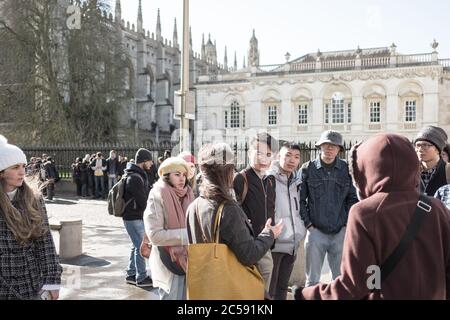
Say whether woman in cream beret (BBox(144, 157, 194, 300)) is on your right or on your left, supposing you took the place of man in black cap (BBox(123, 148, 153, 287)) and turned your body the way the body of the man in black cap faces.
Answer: on your right

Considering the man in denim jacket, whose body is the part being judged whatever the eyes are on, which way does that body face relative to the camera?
toward the camera

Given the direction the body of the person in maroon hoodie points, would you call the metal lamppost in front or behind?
in front

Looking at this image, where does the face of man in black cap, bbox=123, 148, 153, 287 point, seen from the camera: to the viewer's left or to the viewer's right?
to the viewer's right

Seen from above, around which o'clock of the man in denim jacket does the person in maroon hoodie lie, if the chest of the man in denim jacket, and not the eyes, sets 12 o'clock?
The person in maroon hoodie is roughly at 12 o'clock from the man in denim jacket.

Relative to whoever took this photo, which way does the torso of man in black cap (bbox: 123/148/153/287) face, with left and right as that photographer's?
facing to the right of the viewer

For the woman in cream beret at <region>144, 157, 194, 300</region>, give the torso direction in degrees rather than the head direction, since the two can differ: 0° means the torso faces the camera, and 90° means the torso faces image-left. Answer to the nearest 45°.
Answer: approximately 315°

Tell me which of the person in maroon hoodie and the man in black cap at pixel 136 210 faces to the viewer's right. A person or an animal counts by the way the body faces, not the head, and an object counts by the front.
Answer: the man in black cap

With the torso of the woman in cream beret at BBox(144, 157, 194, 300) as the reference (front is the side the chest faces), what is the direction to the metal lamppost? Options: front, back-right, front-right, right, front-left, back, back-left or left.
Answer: back-left

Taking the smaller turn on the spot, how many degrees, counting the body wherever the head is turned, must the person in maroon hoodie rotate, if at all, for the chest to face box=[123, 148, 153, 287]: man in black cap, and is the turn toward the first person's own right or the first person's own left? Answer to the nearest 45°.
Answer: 0° — they already face them

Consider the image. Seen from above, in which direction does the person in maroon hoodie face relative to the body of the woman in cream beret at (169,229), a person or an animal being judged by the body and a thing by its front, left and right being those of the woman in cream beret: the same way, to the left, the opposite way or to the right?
the opposite way
